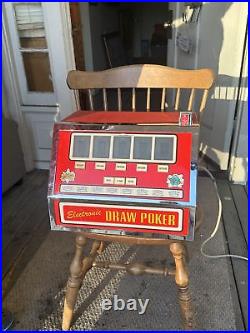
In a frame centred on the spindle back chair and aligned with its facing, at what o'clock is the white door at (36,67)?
The white door is roughly at 5 o'clock from the spindle back chair.

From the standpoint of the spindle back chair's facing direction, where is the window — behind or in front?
behind

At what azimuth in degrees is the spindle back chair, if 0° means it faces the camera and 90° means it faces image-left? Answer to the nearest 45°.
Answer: approximately 0°

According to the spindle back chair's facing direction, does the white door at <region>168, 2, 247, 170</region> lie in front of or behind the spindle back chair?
behind
